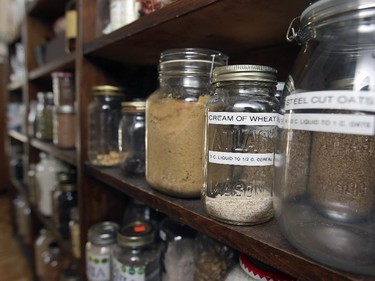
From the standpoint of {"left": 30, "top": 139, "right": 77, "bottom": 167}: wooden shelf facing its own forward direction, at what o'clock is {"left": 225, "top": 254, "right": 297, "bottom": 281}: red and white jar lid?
The red and white jar lid is roughly at 10 o'clock from the wooden shelf.

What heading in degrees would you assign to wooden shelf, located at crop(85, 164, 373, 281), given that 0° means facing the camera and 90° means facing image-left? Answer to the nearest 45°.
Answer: approximately 45°

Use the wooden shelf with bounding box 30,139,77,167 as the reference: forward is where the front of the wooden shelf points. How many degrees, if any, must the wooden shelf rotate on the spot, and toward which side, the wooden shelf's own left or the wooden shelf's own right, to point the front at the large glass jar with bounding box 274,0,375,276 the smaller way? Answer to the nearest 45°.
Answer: approximately 45° to the wooden shelf's own left

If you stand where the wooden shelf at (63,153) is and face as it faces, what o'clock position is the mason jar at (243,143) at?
The mason jar is roughly at 10 o'clock from the wooden shelf.

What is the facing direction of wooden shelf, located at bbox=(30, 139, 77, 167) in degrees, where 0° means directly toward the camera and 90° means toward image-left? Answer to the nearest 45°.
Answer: approximately 45°

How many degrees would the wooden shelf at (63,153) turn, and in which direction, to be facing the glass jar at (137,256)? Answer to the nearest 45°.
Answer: approximately 45° to its left

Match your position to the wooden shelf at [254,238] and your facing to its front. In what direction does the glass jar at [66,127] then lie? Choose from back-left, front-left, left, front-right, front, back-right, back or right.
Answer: right

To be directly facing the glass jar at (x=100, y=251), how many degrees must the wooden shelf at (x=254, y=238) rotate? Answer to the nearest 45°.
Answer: approximately 90° to its right

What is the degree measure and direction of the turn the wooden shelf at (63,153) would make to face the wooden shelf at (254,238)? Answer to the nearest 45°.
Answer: approximately 45° to its left
